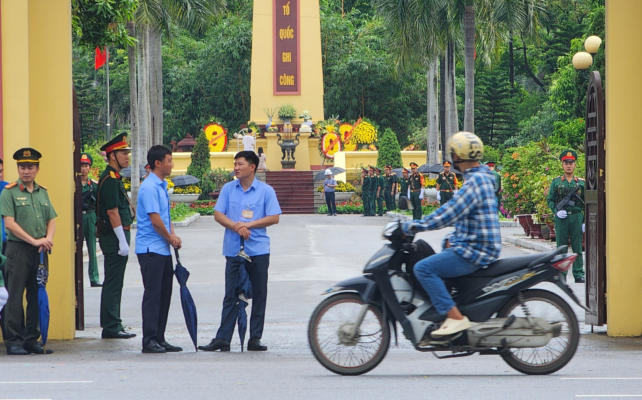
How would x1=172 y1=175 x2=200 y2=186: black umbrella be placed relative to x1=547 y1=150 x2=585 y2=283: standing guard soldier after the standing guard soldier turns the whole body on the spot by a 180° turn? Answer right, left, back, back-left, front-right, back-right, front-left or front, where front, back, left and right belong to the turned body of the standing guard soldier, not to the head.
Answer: front-left

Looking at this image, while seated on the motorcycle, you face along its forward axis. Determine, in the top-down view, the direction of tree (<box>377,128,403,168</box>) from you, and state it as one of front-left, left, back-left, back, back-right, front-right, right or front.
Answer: right

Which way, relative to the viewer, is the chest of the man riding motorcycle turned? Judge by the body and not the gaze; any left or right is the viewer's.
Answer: facing to the left of the viewer

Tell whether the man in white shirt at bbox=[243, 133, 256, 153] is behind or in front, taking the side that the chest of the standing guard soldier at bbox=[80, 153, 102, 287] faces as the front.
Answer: behind

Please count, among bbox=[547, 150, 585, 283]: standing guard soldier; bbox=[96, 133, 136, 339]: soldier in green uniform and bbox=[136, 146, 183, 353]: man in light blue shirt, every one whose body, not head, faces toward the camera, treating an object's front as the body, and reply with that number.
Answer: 1

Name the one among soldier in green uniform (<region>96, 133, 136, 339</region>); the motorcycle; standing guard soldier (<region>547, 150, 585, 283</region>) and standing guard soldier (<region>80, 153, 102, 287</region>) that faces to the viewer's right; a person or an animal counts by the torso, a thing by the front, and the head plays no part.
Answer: the soldier in green uniform

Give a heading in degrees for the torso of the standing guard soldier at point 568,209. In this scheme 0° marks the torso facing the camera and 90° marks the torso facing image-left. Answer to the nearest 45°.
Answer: approximately 0°

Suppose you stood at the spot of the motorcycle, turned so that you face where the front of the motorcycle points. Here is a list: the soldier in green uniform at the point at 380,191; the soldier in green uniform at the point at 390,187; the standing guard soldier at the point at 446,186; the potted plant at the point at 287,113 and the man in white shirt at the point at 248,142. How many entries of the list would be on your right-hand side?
5

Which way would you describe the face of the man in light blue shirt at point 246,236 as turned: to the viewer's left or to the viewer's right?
to the viewer's left

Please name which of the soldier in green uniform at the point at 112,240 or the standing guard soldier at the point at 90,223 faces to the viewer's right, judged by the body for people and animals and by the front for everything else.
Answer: the soldier in green uniform

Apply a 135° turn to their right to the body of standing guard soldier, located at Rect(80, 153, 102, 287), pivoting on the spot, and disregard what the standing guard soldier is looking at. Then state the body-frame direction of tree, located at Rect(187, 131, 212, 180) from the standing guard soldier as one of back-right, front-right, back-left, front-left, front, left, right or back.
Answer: front-right

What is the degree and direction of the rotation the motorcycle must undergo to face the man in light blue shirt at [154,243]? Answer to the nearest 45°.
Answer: approximately 45° to its right

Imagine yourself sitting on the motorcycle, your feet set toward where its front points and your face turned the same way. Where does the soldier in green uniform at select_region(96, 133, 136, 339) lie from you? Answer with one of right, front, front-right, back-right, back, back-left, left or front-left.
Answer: front-right

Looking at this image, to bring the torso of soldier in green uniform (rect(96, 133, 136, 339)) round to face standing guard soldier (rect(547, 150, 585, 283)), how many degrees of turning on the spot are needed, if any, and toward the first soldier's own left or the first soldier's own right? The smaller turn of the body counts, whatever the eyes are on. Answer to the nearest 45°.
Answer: approximately 45° to the first soldier's own left

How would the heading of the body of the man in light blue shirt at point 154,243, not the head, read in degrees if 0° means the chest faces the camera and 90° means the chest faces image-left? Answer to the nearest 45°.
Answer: approximately 270°
